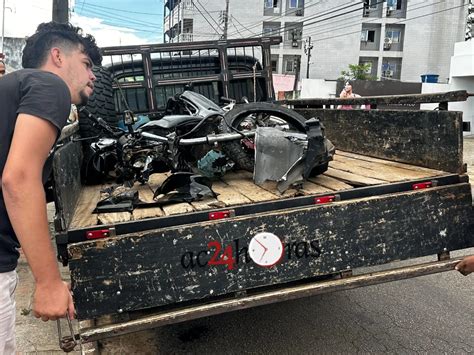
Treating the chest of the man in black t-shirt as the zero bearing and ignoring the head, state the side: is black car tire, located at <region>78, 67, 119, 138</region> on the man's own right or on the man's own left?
on the man's own left

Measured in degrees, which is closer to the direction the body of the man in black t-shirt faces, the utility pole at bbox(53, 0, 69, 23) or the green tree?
the green tree

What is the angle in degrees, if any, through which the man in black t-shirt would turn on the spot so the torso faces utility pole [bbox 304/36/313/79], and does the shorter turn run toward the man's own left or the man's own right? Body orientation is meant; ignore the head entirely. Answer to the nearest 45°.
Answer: approximately 45° to the man's own left

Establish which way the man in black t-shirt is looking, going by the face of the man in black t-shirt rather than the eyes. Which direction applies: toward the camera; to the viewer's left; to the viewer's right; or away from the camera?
to the viewer's right

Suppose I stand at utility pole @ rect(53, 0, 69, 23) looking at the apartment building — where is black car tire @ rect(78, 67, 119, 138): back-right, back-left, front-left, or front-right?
back-right

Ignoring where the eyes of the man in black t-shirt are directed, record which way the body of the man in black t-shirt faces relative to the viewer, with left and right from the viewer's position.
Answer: facing to the right of the viewer

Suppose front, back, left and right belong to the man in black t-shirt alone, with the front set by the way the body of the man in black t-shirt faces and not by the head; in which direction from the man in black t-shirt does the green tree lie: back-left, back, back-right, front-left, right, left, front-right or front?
front-left
